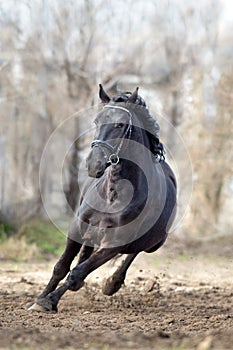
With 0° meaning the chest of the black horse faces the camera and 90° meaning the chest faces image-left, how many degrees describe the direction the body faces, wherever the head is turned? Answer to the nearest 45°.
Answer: approximately 45°
